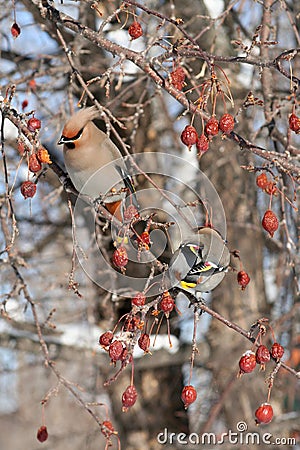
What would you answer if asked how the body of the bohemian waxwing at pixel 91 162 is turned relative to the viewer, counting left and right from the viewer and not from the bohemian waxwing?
facing the viewer and to the left of the viewer
